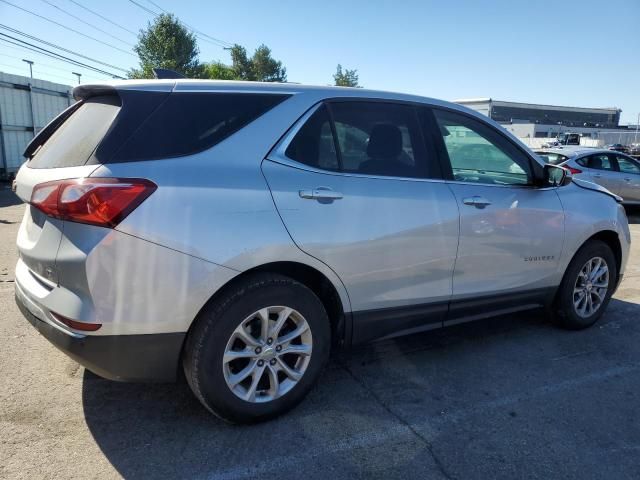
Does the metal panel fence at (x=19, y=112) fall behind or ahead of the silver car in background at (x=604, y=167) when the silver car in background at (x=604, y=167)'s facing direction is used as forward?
behind

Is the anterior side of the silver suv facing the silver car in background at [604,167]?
yes

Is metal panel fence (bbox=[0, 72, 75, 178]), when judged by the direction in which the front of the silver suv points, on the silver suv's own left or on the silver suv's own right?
on the silver suv's own left

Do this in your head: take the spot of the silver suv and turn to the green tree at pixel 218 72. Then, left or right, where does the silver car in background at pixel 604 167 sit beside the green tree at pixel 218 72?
right

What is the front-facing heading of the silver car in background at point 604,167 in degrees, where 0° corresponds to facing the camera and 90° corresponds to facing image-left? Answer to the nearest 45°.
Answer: approximately 225°

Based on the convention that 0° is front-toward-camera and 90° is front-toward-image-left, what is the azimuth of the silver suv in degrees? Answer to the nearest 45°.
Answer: approximately 225°

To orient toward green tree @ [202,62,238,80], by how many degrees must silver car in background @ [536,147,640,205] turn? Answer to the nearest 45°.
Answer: approximately 90° to its left

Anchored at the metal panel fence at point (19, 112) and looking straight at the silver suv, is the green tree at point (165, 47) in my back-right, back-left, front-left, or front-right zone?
back-left

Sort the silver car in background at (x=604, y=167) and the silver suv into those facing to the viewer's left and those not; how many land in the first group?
0

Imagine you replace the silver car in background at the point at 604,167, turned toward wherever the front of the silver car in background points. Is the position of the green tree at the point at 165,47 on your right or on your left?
on your left

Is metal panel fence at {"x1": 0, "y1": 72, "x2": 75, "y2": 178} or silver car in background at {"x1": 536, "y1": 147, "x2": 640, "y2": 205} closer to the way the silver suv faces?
the silver car in background

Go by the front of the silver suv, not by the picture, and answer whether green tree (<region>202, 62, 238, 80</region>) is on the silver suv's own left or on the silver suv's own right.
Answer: on the silver suv's own left

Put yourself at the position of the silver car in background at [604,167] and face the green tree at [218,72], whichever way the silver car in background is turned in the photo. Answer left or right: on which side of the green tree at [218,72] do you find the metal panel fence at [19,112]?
left
